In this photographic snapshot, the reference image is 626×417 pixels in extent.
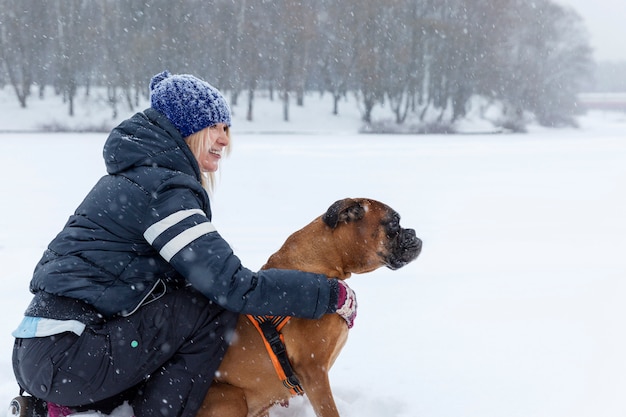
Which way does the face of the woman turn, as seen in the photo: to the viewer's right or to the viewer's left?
to the viewer's right

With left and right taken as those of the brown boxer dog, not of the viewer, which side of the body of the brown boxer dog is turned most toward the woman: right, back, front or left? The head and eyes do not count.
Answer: back

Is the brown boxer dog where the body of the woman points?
yes

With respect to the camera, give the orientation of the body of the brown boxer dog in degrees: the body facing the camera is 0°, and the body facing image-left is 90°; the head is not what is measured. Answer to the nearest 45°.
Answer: approximately 270°

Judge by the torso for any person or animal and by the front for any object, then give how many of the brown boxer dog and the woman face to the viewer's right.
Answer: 2

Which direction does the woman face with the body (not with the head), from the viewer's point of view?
to the viewer's right
